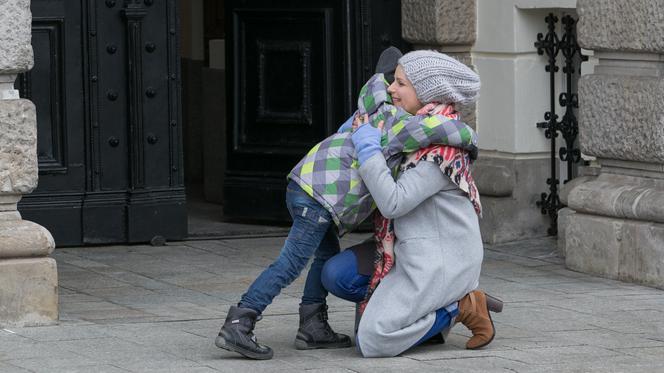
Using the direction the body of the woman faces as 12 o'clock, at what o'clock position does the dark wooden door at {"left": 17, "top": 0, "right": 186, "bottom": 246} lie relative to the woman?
The dark wooden door is roughly at 2 o'clock from the woman.

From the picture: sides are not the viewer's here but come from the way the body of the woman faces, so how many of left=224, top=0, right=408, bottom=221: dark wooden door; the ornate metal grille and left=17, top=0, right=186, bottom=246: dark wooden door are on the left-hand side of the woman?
0

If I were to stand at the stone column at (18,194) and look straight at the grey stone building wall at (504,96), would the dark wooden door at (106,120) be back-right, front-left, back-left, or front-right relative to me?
front-left

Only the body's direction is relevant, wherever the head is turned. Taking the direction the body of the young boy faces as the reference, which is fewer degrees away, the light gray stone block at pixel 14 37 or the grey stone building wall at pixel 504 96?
the grey stone building wall

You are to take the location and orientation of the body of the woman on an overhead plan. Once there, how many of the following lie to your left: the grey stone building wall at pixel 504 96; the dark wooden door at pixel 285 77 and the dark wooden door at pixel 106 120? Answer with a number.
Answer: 0

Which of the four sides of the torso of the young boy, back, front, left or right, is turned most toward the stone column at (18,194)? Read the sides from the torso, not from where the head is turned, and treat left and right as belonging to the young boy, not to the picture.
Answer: back

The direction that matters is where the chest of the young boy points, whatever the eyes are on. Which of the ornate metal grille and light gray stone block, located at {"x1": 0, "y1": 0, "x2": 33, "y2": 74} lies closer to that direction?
the ornate metal grille

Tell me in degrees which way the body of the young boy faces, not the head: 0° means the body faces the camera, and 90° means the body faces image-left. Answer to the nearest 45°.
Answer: approximately 270°

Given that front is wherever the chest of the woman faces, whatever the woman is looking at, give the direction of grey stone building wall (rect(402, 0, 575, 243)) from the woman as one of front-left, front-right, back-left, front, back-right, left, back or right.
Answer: right

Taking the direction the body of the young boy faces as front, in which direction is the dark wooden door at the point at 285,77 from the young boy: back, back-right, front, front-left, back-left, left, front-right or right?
left

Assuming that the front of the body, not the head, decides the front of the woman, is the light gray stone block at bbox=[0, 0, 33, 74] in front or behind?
in front

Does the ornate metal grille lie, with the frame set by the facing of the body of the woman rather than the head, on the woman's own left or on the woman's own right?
on the woman's own right

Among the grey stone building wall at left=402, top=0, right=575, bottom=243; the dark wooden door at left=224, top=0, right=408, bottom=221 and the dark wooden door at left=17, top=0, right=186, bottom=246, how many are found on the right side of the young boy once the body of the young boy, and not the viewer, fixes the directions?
0

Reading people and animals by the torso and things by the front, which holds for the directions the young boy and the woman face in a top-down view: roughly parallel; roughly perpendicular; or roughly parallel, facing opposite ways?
roughly parallel, facing opposite ways

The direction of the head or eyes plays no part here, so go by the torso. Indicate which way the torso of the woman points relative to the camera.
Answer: to the viewer's left

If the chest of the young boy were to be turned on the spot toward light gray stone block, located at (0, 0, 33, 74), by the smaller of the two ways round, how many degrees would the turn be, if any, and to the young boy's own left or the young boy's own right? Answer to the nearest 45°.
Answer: approximately 180°

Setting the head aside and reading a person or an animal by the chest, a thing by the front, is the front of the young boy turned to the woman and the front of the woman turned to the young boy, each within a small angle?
yes

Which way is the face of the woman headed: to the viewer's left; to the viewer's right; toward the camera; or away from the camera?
to the viewer's left

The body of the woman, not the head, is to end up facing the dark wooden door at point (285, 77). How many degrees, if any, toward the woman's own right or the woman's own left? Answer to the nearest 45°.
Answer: approximately 90° to the woman's own right
